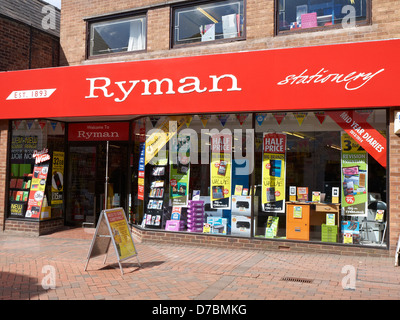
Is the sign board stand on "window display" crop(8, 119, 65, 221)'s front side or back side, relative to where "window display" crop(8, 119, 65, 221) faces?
on the front side

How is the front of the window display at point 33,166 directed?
toward the camera

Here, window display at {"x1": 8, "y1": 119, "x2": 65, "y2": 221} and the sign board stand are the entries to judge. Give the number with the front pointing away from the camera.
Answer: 0

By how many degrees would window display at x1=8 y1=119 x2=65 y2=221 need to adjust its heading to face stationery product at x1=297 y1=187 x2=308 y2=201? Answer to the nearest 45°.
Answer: approximately 45° to its left

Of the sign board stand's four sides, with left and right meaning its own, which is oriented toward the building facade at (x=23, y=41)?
back

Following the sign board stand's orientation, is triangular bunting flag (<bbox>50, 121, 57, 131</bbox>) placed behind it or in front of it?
behind

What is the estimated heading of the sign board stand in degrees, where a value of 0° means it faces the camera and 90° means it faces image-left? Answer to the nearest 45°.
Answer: approximately 315°

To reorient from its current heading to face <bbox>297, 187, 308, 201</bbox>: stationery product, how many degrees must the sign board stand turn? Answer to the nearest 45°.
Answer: approximately 45° to its left
